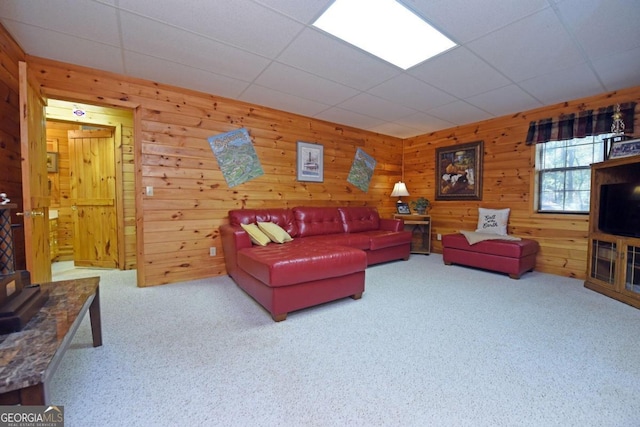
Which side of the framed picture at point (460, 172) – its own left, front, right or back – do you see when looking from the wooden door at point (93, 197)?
front

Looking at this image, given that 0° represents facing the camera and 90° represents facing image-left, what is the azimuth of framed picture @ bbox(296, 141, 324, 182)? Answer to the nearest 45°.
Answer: approximately 315°

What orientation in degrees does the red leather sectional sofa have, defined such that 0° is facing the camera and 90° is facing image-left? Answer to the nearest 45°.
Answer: approximately 315°

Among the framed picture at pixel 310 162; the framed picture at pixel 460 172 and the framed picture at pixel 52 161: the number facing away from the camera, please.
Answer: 0

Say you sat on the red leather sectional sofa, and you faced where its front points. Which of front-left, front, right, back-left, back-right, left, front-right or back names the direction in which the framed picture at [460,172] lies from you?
left

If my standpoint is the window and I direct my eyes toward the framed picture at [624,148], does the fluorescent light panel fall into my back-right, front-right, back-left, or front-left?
front-right

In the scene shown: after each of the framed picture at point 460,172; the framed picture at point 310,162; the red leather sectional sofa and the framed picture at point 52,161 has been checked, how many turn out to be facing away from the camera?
0

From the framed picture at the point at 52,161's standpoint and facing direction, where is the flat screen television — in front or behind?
in front

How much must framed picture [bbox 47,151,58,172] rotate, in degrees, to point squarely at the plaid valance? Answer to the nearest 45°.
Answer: approximately 45° to its left

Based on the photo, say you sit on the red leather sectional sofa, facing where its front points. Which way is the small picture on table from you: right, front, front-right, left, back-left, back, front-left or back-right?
left

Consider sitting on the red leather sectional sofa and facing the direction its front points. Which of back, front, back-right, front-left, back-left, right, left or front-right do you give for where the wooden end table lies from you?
left

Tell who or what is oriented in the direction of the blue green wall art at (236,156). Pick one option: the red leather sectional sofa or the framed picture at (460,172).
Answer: the framed picture
